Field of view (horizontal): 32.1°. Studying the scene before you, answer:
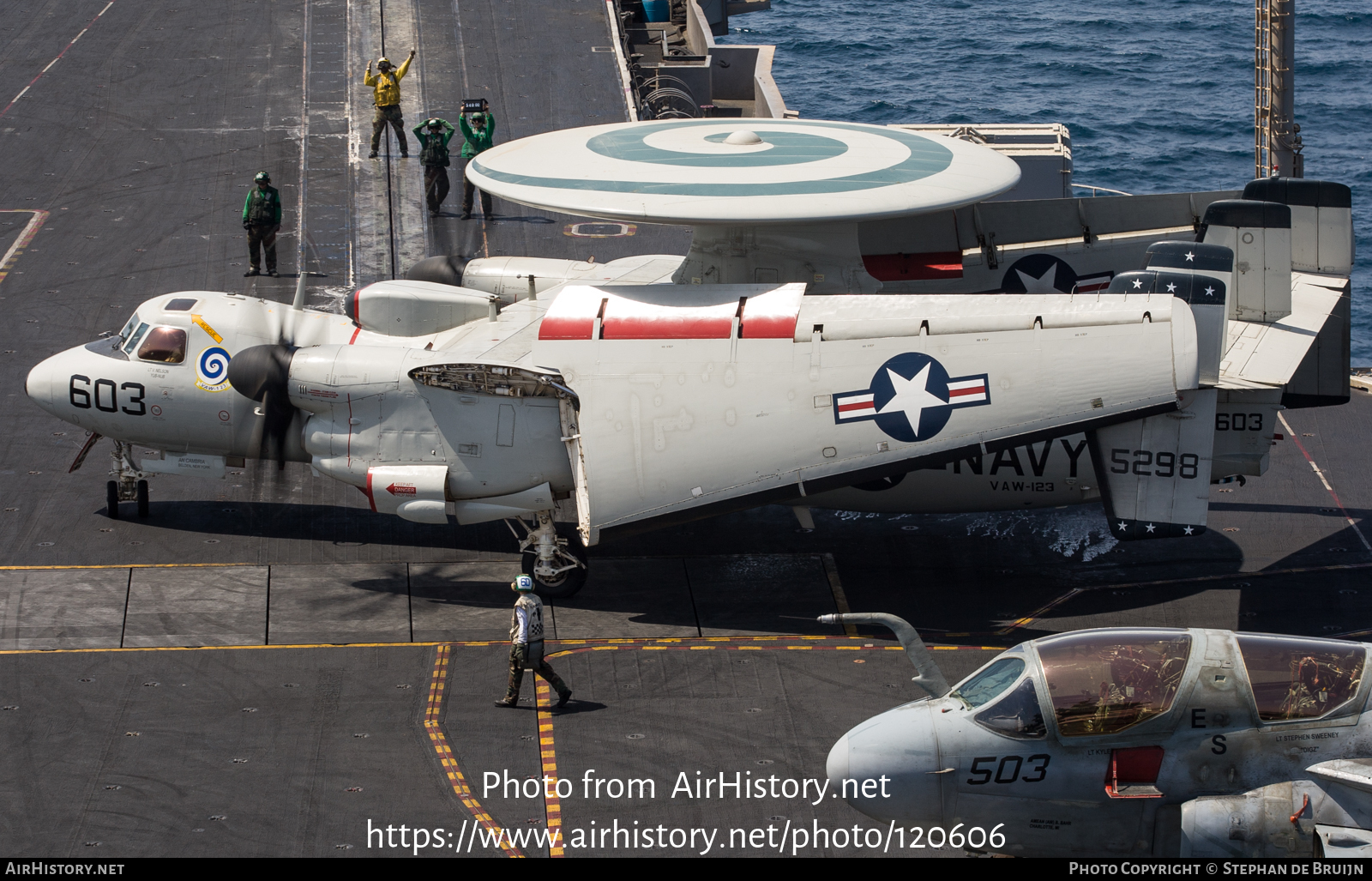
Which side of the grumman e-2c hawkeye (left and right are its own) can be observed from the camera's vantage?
left

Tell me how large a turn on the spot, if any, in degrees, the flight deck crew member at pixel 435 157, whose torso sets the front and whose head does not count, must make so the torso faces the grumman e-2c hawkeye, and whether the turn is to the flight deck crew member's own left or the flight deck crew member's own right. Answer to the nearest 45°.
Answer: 0° — they already face it

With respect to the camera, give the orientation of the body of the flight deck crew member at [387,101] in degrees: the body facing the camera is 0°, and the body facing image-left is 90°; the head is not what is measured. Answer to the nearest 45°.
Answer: approximately 0°

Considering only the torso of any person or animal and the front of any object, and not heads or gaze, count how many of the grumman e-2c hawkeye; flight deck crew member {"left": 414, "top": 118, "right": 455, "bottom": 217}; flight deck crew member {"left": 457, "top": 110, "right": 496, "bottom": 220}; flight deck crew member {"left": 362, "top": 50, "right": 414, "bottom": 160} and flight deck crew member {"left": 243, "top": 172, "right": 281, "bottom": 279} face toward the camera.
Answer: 4

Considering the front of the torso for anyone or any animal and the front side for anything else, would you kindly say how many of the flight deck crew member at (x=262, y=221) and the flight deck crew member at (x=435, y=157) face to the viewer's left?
0

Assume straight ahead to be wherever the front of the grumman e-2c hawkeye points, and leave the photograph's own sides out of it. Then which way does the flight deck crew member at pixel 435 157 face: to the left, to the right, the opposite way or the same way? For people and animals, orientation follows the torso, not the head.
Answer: to the left

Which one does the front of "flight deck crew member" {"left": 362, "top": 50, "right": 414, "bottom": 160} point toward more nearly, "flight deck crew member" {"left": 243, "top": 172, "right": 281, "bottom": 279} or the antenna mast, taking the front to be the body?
the flight deck crew member

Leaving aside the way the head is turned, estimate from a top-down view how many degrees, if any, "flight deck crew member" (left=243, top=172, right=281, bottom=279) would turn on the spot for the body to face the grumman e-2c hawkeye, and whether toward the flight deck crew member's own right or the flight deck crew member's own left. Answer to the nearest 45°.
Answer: approximately 45° to the flight deck crew member's own left

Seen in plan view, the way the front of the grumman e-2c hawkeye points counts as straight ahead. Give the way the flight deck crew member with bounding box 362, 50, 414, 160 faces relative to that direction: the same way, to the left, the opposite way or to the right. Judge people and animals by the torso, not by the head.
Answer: to the left

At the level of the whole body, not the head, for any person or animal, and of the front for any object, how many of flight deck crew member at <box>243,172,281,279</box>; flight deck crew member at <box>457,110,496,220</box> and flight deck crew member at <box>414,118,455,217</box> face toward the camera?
3

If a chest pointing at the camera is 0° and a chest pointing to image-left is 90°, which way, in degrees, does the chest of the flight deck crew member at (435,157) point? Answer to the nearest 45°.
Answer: approximately 0°
